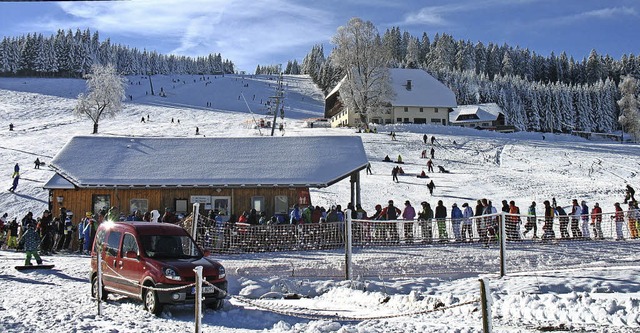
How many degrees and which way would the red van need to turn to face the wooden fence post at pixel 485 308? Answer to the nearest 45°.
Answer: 0° — it already faces it

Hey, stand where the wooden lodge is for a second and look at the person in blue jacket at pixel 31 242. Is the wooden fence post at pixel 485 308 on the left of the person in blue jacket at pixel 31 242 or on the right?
left

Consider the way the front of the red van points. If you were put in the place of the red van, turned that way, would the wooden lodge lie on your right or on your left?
on your left

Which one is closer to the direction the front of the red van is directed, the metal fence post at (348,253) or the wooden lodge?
the metal fence post

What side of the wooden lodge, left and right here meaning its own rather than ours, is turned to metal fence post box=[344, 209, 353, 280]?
front

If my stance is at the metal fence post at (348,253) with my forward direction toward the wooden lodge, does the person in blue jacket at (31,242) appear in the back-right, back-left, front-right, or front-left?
front-left

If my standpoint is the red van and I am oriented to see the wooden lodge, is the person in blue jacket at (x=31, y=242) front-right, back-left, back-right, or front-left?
front-left

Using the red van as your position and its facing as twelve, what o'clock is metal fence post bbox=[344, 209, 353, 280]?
The metal fence post is roughly at 10 o'clock from the red van.

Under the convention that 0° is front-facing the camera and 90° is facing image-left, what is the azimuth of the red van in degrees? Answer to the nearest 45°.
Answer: approximately 315°

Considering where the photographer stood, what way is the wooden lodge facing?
facing the viewer

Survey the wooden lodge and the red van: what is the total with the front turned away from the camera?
0

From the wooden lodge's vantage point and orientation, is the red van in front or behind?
in front

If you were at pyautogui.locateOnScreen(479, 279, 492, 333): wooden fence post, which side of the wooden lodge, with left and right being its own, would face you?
front

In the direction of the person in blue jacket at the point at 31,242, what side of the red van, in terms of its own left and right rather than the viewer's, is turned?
back
